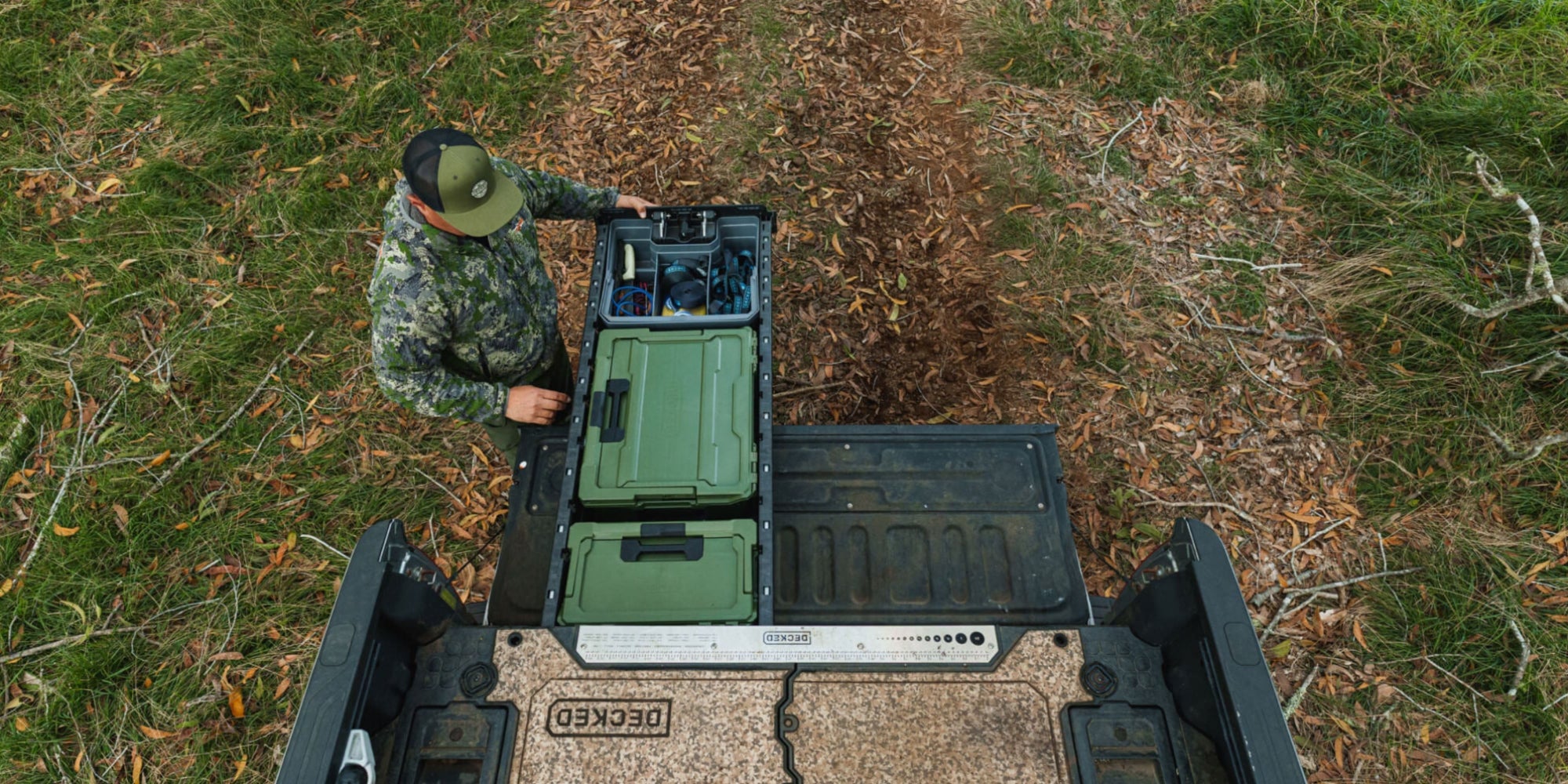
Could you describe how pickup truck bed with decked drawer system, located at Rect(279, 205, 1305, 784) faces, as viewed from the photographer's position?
facing away from the viewer

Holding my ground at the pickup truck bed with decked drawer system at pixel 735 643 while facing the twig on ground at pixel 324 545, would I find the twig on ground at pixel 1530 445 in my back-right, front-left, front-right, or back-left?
back-right

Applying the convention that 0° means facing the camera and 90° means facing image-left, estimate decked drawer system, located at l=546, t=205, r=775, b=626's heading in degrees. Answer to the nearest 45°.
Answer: approximately 180°

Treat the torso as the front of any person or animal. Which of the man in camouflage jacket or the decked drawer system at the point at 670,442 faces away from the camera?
the decked drawer system

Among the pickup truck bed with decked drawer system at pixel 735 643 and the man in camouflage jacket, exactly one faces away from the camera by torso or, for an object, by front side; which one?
the pickup truck bed with decked drawer system

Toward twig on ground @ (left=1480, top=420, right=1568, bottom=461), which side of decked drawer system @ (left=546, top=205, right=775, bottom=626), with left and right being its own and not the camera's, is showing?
right

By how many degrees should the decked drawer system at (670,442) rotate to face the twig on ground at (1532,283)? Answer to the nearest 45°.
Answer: approximately 90° to its right

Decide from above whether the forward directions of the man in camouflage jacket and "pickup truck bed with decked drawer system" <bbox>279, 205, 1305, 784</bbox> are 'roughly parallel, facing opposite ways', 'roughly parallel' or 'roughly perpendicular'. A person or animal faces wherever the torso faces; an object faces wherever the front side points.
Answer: roughly perpendicular

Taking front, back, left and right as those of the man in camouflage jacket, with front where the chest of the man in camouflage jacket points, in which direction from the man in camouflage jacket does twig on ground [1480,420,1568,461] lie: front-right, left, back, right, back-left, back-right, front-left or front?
front-left
